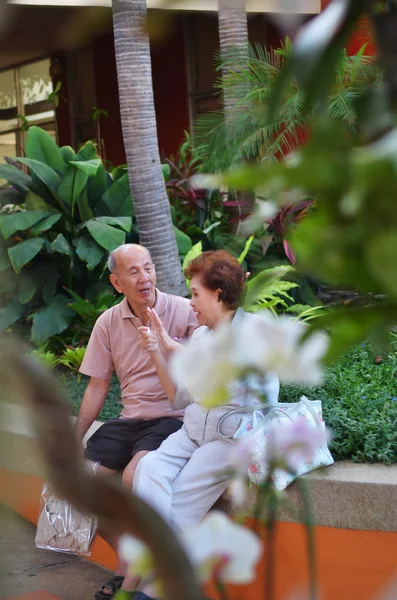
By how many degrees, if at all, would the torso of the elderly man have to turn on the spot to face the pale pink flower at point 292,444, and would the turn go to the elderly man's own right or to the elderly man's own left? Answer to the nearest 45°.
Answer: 0° — they already face it

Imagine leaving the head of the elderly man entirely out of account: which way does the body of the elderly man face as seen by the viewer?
toward the camera

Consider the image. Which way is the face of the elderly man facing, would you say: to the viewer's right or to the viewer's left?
to the viewer's right

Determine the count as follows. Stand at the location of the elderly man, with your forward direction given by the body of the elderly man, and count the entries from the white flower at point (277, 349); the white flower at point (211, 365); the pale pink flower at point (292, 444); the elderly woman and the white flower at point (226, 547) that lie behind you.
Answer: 0

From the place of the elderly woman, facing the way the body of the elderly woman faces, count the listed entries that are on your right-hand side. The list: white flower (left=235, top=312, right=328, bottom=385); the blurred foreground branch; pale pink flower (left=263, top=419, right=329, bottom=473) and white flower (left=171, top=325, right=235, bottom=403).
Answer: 0

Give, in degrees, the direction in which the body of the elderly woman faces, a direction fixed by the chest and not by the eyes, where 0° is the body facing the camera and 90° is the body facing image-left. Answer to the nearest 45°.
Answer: approximately 45°

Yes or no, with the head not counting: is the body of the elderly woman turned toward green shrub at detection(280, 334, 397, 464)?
no

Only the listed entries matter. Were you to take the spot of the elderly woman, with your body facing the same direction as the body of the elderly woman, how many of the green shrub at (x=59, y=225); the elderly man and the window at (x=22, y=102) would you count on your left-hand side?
0

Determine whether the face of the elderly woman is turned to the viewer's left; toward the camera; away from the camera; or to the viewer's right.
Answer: to the viewer's left

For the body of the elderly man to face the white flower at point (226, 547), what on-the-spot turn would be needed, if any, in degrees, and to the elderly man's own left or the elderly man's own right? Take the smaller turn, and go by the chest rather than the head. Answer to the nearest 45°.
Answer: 0° — they already face it

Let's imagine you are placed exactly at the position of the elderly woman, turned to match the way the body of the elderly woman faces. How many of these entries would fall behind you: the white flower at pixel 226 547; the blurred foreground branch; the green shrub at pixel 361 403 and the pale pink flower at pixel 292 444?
1

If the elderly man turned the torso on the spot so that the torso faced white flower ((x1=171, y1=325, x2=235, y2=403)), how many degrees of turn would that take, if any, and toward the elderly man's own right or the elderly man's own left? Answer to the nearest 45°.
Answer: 0° — they already face it

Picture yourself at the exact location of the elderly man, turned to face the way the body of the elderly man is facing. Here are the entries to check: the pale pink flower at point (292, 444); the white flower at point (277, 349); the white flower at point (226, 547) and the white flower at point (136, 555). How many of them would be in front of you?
4

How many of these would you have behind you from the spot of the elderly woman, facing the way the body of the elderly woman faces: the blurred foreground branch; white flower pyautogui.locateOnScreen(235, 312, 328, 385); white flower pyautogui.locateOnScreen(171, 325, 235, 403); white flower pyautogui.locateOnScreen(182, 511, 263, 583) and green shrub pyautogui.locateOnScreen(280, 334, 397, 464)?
1

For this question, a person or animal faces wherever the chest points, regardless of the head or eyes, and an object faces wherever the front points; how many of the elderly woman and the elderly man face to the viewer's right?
0

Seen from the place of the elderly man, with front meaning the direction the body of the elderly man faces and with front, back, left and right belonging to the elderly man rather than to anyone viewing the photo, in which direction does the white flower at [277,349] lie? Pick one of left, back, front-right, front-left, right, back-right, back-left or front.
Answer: front

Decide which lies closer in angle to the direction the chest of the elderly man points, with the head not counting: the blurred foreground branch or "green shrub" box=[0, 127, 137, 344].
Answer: the blurred foreground branch

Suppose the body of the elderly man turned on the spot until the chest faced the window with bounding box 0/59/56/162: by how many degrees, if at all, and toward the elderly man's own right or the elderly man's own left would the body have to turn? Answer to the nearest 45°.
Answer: approximately 180°
